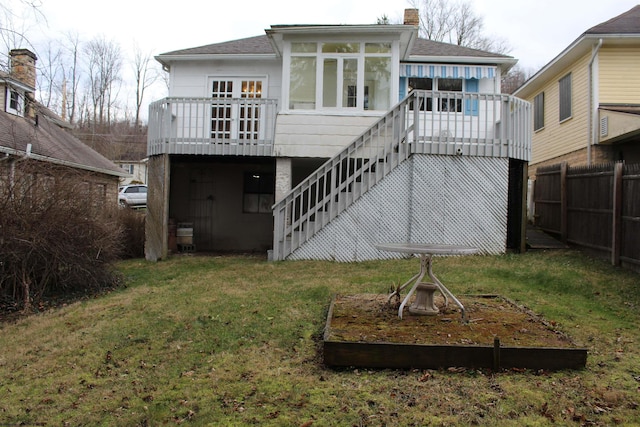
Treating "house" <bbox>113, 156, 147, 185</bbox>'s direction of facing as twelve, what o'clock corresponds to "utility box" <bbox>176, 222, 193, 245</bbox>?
The utility box is roughly at 12 o'clock from the house.

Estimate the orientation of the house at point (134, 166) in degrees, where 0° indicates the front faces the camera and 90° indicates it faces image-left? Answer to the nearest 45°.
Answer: approximately 0°

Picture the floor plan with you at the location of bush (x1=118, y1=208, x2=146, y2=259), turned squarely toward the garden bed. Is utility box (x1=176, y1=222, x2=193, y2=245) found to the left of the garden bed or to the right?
left

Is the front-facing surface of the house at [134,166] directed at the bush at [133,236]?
yes

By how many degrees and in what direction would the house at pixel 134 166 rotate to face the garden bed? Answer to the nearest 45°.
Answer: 0° — it already faces it

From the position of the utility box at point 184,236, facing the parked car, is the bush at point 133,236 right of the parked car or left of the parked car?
left

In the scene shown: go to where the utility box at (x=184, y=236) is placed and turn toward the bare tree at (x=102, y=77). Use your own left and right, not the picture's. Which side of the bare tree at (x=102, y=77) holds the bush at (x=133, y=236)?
left

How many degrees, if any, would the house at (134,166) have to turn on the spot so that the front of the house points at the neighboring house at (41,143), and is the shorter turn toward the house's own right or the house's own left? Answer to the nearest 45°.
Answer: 0° — it already faces it
